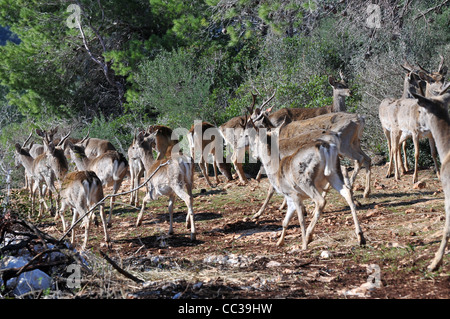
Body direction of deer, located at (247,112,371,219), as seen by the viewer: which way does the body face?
to the viewer's left

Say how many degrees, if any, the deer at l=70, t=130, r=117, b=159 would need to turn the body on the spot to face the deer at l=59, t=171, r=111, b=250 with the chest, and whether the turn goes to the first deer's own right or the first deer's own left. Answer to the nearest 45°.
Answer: approximately 90° to the first deer's own left

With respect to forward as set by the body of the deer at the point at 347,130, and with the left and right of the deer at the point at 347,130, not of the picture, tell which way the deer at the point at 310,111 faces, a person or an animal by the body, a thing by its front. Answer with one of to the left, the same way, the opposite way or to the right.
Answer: the opposite way

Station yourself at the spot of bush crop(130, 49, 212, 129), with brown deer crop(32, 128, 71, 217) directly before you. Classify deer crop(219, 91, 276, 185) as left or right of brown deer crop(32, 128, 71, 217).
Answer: left

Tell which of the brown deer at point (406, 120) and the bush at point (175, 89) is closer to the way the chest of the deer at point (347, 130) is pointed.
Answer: the bush

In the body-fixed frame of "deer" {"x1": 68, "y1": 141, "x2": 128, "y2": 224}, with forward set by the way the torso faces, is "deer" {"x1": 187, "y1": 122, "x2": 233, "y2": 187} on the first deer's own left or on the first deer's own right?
on the first deer's own right

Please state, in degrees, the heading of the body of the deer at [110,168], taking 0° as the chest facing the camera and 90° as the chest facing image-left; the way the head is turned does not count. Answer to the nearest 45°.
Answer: approximately 135°

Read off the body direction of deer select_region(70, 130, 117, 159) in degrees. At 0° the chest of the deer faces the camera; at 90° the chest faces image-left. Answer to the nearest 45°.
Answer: approximately 90°

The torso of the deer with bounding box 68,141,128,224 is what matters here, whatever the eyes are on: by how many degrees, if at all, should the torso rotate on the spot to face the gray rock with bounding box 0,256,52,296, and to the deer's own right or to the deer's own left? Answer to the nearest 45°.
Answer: approximately 135° to the deer's own left

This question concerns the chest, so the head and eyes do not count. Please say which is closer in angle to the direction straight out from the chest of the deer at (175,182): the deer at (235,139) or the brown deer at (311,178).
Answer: the deer

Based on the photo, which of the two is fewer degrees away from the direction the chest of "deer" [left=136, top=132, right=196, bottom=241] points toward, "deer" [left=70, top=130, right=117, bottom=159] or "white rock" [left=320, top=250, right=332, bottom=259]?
the deer
